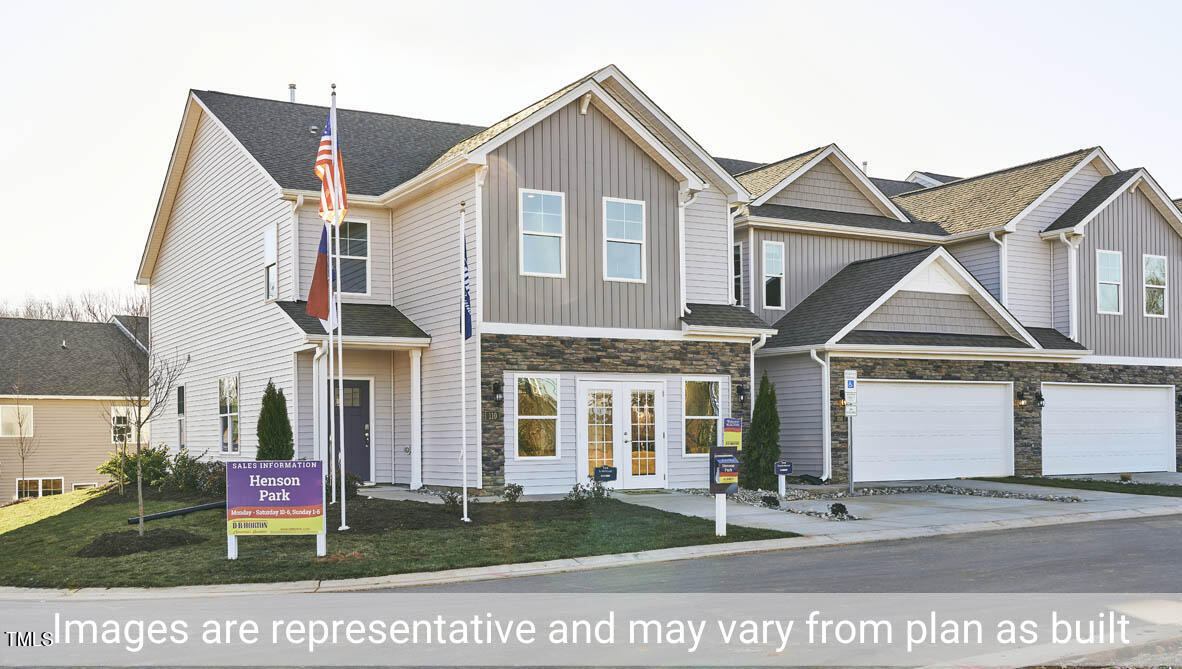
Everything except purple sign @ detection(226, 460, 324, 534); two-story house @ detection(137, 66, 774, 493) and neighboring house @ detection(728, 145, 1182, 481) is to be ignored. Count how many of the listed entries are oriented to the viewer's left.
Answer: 0

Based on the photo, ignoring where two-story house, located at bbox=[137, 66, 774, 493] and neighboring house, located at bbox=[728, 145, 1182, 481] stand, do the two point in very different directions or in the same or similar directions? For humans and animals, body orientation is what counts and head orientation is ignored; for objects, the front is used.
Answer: same or similar directions

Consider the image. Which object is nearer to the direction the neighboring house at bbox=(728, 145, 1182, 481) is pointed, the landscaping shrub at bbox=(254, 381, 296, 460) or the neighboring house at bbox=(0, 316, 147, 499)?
the landscaping shrub

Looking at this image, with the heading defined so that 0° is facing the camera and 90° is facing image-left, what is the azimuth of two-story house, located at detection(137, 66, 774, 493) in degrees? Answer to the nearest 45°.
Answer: approximately 315°

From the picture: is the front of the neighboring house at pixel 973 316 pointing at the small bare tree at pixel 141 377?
no

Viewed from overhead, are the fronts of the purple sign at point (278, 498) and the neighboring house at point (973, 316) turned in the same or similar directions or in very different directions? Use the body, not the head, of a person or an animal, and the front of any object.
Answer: same or similar directions

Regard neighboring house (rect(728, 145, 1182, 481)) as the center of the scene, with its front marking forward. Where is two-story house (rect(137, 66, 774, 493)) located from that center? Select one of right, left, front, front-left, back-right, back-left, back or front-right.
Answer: right

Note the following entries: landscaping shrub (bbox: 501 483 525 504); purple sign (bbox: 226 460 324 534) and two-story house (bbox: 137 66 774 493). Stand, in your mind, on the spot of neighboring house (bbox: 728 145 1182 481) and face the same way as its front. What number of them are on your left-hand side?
0

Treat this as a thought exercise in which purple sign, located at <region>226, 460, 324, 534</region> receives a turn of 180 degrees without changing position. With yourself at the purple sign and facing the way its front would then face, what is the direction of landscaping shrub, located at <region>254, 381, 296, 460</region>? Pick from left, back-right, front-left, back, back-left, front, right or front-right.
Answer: front

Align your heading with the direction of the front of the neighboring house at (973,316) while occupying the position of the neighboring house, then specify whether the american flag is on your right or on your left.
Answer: on your right

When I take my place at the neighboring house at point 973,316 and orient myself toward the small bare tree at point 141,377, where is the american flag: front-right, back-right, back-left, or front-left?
front-left

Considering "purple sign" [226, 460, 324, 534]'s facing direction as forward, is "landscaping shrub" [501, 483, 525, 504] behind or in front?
behind

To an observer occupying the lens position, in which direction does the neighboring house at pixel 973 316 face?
facing the viewer and to the right of the viewer

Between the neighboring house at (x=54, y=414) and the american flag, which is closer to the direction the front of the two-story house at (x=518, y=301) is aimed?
the american flag

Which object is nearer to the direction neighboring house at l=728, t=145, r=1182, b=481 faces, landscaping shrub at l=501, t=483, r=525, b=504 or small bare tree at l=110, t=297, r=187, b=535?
the landscaping shrub

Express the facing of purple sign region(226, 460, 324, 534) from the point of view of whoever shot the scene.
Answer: facing the viewer

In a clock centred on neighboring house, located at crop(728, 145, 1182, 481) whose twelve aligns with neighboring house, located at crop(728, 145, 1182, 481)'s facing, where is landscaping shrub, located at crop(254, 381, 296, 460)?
The landscaping shrub is roughly at 3 o'clock from the neighboring house.
